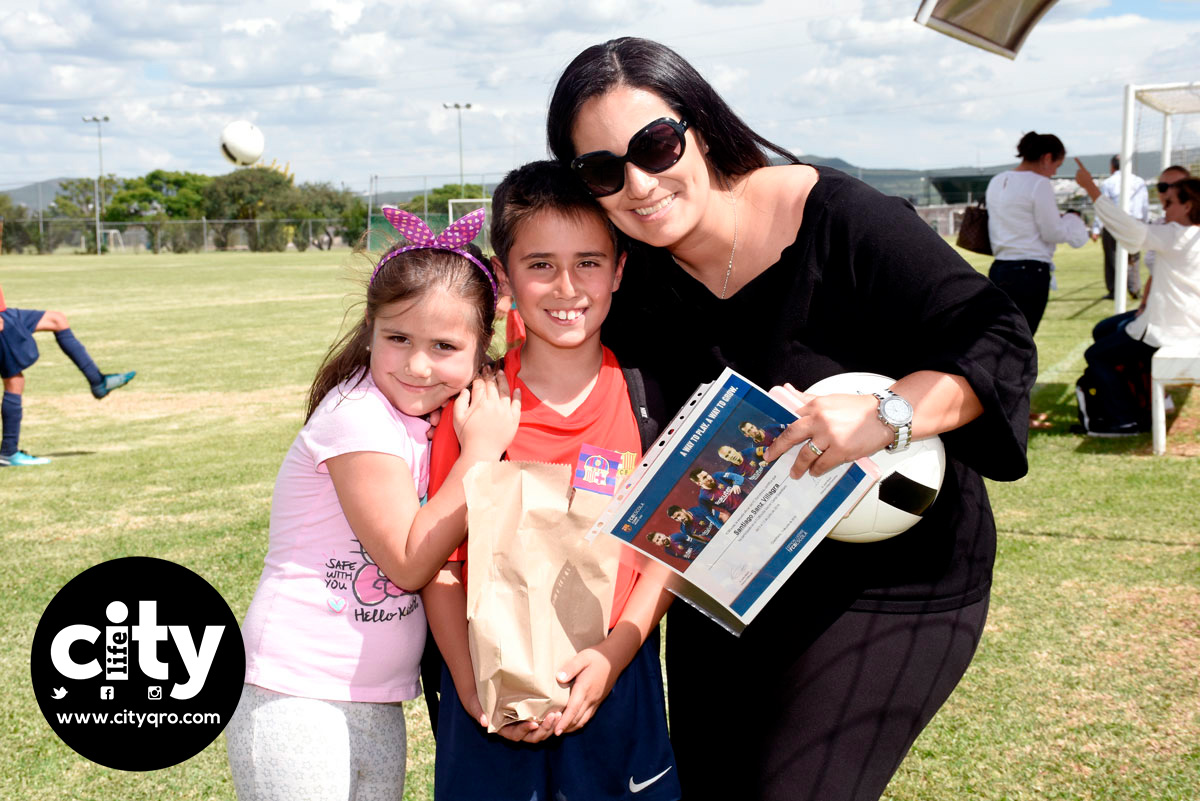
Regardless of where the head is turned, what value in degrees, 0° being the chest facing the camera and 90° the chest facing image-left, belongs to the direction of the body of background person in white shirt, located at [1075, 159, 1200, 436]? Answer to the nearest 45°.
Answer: approximately 90°

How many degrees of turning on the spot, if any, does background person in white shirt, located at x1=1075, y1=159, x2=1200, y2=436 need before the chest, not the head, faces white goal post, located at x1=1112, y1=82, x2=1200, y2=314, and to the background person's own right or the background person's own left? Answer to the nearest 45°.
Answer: approximately 90° to the background person's own right

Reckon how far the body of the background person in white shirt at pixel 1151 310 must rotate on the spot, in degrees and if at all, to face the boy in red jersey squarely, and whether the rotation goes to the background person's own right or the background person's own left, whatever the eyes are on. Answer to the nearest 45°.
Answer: approximately 90° to the background person's own left

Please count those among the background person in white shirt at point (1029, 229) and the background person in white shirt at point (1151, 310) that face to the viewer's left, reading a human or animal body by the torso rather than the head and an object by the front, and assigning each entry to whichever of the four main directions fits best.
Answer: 1

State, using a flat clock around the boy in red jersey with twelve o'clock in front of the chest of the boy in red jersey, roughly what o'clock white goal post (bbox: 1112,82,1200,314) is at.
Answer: The white goal post is roughly at 7 o'clock from the boy in red jersey.
